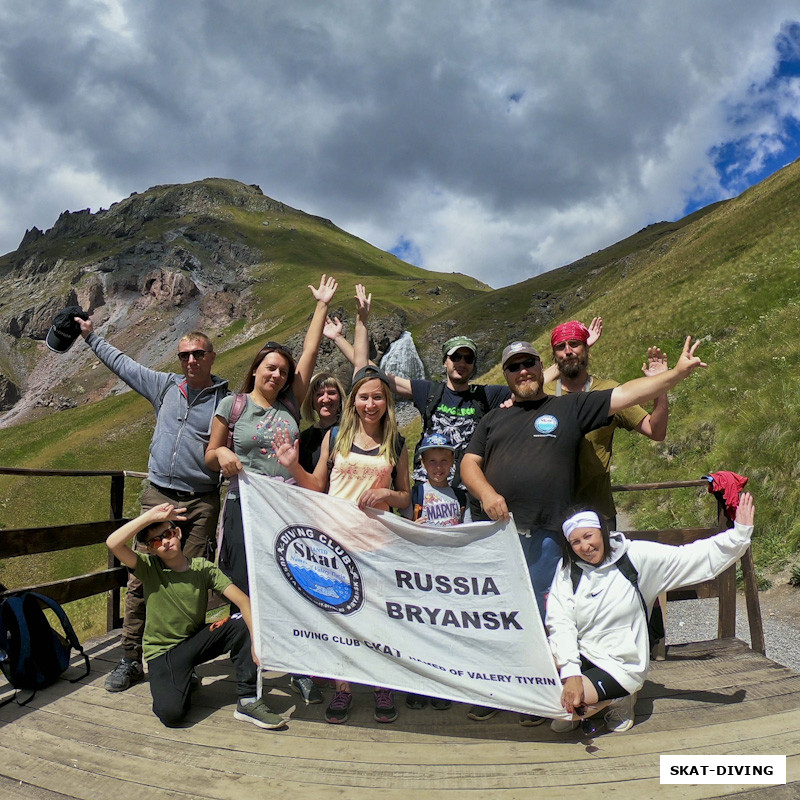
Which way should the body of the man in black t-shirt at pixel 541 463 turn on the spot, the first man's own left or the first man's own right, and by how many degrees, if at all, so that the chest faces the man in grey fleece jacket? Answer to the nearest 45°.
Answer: approximately 90° to the first man's own right

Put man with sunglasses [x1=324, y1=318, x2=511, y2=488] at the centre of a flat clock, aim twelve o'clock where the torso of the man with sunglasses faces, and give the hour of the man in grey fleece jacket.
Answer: The man in grey fleece jacket is roughly at 3 o'clock from the man with sunglasses.

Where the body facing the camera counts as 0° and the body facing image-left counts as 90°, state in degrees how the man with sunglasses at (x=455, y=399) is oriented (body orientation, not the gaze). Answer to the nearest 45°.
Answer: approximately 0°

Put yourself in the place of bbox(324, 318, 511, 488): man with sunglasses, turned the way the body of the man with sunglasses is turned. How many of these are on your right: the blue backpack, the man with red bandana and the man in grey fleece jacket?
2

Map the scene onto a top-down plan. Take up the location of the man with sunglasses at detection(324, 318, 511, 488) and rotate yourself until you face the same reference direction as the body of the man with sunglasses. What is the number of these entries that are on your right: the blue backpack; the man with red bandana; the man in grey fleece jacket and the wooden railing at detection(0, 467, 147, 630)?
3

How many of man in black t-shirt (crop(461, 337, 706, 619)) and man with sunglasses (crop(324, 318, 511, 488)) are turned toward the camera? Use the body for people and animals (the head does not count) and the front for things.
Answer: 2

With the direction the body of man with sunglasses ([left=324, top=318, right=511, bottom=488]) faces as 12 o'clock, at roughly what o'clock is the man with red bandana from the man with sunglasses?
The man with red bandana is roughly at 10 o'clock from the man with sunglasses.

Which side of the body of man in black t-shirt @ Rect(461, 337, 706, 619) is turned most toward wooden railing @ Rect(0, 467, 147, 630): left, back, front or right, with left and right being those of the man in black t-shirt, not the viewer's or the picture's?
right
